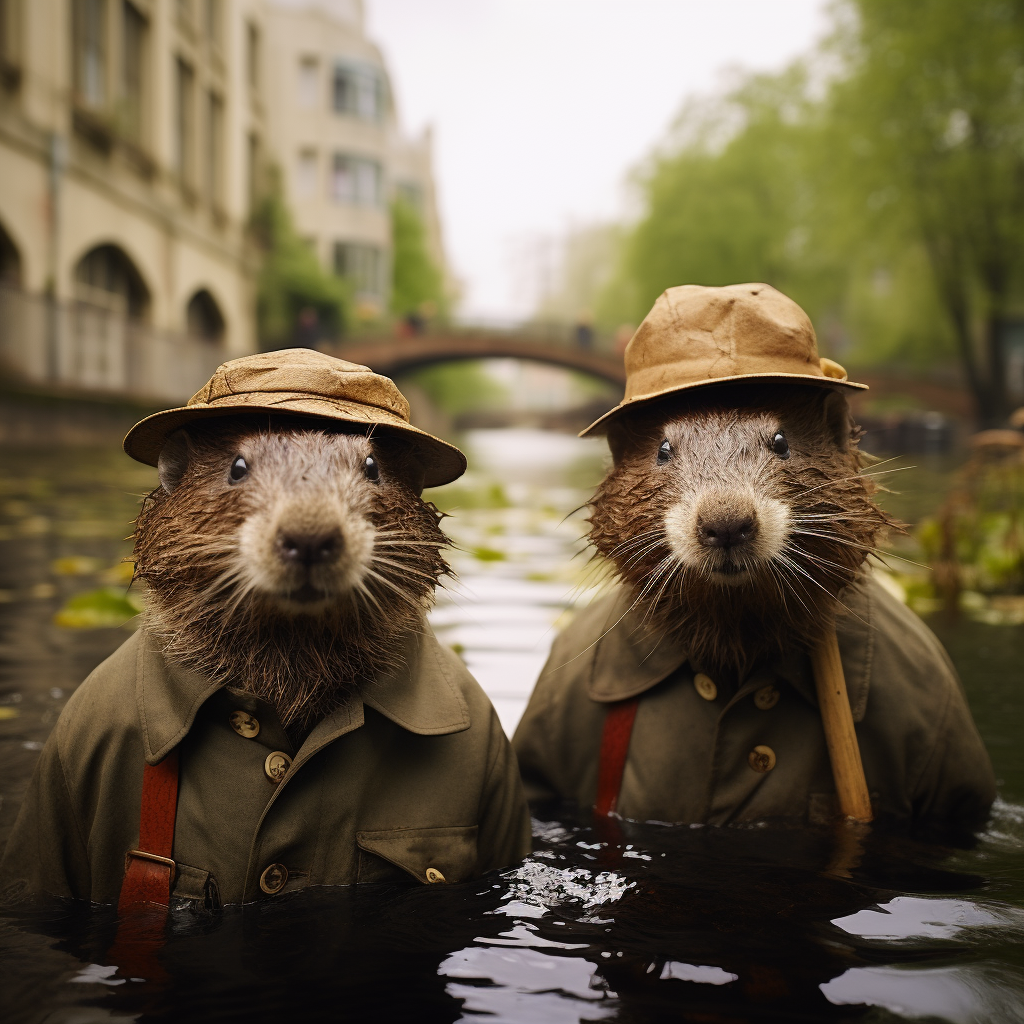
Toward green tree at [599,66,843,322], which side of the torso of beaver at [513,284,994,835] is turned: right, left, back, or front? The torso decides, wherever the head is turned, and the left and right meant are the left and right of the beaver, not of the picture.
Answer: back

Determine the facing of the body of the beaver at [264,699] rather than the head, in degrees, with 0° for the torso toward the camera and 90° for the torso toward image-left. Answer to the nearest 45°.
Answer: approximately 0°

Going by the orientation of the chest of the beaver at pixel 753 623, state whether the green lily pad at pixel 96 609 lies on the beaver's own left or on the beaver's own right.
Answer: on the beaver's own right

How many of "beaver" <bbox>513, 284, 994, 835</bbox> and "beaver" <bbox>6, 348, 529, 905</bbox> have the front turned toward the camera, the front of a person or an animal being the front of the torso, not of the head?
2

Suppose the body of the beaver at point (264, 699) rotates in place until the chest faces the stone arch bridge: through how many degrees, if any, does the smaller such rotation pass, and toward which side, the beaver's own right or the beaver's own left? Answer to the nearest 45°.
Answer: approximately 180°

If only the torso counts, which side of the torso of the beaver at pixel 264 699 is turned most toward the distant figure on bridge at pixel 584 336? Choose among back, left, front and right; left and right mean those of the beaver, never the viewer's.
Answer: back

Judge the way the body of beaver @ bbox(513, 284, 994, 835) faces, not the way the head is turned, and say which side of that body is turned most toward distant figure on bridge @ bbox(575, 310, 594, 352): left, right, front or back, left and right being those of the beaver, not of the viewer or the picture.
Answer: back

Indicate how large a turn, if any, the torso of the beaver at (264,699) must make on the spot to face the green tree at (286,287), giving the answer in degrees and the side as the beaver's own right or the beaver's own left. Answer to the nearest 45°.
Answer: approximately 180°

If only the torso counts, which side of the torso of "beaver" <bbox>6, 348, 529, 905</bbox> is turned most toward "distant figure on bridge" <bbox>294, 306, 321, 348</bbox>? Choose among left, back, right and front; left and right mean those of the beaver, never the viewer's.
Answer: back

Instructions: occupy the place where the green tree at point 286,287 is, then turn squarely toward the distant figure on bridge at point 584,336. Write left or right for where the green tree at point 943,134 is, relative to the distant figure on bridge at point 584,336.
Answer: right
